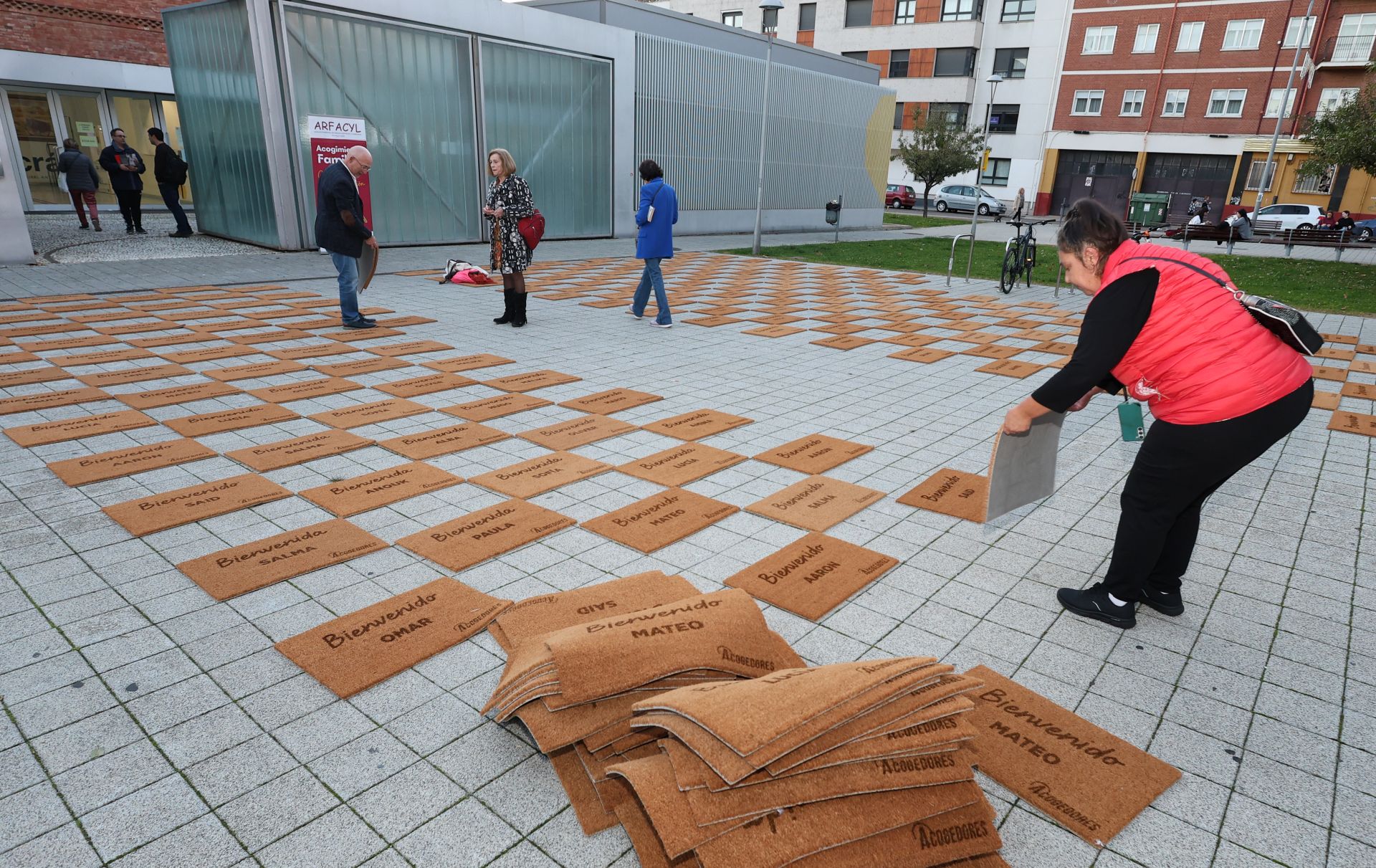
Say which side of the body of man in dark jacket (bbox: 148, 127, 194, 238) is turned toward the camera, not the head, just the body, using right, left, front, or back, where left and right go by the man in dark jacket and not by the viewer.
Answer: left

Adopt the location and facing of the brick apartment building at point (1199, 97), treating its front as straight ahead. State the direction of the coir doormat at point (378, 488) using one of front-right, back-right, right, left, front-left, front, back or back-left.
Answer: front

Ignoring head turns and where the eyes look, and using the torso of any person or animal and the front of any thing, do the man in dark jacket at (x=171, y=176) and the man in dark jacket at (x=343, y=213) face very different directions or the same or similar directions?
very different directions

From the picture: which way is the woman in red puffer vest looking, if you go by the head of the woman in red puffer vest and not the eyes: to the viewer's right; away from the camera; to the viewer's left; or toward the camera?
to the viewer's left

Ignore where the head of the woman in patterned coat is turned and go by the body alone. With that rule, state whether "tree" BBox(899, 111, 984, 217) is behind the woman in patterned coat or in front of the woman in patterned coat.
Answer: behind

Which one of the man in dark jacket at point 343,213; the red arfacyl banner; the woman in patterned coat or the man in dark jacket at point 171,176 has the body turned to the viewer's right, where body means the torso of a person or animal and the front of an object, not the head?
the man in dark jacket at point 343,213

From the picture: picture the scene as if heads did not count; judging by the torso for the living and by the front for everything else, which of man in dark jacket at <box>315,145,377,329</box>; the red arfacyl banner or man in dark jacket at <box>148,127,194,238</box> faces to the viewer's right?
man in dark jacket at <box>315,145,377,329</box>

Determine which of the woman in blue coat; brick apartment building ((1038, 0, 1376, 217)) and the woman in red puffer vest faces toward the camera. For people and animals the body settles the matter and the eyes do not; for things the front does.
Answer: the brick apartment building

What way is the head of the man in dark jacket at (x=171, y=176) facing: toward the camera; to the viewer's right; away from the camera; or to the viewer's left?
to the viewer's left

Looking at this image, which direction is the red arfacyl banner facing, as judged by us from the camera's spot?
facing the viewer

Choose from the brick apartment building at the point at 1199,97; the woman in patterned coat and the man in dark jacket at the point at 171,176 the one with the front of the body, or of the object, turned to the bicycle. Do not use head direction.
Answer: the brick apartment building

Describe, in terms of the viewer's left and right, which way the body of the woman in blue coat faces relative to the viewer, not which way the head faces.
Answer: facing away from the viewer and to the left of the viewer

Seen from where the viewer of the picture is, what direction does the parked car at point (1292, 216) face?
facing to the left of the viewer

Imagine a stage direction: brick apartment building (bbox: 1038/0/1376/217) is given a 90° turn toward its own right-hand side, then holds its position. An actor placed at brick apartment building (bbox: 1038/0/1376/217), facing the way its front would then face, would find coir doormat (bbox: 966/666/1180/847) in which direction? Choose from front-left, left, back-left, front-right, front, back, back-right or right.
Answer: left

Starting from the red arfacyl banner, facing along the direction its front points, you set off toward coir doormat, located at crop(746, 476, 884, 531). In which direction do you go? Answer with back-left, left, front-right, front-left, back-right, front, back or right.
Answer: front

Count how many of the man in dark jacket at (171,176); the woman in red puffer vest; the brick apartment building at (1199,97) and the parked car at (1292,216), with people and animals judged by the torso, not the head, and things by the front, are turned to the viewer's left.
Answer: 3

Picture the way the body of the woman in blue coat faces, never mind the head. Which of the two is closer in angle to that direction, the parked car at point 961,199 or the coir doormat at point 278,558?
the parked car

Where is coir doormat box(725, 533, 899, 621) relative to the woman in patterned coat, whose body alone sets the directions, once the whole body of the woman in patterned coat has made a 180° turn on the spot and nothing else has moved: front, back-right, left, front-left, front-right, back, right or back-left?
back-right

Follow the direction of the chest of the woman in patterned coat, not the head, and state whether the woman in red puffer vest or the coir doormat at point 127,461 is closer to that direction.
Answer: the coir doormat

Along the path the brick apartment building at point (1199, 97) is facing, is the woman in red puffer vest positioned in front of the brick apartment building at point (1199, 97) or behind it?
in front

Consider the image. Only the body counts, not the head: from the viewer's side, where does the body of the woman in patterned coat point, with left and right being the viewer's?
facing the viewer and to the left of the viewer

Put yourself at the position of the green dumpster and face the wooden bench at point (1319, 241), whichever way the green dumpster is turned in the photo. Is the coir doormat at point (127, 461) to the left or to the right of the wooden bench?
right

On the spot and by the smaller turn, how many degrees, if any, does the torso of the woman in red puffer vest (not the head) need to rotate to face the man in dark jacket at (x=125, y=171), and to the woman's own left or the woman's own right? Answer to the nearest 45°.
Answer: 0° — they already face them

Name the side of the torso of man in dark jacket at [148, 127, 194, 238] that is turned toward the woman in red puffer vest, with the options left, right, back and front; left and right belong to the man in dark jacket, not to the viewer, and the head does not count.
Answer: left

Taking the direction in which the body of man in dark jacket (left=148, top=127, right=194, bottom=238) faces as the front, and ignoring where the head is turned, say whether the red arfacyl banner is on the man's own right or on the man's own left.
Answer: on the man's own left
